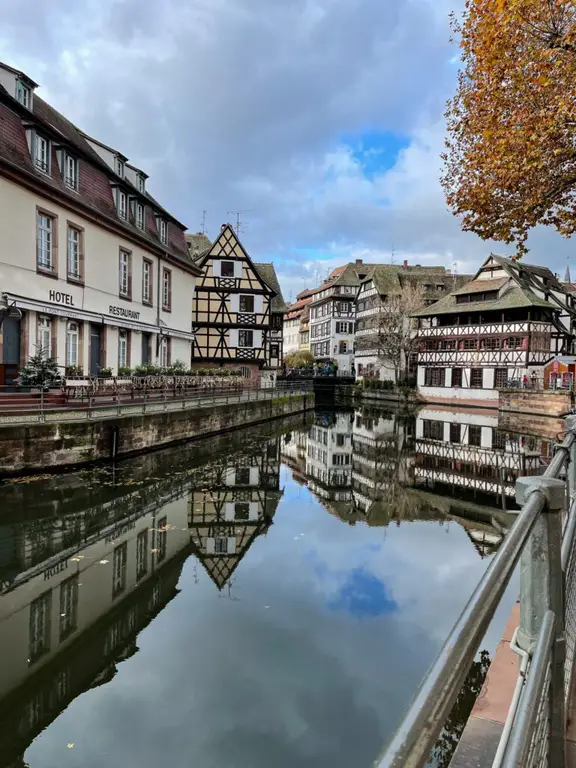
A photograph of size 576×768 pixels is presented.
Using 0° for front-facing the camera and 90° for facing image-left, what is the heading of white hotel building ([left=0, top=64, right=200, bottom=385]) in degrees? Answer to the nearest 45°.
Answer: approximately 315°

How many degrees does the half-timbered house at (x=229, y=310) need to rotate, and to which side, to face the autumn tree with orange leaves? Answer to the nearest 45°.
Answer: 0° — it already faces it

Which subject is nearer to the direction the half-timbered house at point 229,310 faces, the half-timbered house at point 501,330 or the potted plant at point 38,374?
the potted plant

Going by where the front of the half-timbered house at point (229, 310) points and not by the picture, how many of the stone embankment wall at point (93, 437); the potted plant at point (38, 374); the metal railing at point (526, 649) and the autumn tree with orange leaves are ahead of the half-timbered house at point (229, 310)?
4

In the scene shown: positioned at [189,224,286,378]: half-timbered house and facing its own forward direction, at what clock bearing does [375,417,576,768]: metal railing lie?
The metal railing is roughly at 12 o'clock from the half-timbered house.

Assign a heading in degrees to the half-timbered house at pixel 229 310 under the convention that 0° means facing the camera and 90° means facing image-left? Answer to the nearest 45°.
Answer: approximately 0°

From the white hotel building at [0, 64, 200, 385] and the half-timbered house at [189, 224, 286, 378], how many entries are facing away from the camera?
0
